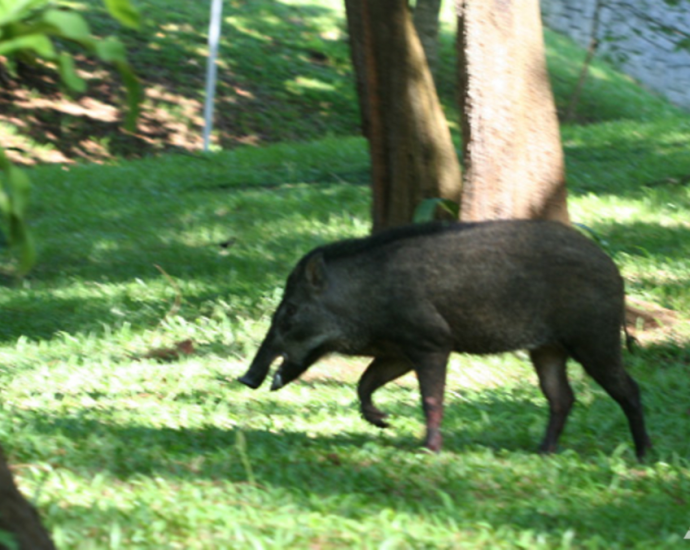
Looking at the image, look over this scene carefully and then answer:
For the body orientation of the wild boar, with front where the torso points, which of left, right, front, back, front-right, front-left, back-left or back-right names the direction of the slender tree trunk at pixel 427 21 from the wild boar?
right

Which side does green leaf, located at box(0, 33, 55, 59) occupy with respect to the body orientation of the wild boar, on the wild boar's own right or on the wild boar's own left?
on the wild boar's own left

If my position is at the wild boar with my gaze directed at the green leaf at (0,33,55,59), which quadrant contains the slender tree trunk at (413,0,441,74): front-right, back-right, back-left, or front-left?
back-right

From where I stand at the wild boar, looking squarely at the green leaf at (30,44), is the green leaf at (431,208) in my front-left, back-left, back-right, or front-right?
back-right

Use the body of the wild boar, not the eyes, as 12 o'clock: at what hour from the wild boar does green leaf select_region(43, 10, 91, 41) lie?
The green leaf is roughly at 10 o'clock from the wild boar.

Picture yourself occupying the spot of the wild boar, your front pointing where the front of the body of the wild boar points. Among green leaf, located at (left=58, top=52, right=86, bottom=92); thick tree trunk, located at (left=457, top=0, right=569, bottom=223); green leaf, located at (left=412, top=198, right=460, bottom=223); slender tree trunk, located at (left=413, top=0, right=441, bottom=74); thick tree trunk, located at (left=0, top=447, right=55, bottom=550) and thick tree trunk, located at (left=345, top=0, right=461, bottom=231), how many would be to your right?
4

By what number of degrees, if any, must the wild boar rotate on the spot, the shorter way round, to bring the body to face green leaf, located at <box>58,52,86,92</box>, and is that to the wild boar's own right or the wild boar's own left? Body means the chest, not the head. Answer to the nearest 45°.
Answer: approximately 45° to the wild boar's own left

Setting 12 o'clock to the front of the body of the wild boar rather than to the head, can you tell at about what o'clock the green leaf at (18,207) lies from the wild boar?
The green leaf is roughly at 10 o'clock from the wild boar.

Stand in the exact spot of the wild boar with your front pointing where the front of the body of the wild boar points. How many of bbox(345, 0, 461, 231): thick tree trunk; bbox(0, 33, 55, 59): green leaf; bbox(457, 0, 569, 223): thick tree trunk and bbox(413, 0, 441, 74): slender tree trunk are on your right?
3

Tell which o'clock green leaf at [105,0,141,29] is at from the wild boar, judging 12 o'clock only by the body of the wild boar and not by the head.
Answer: The green leaf is roughly at 10 o'clock from the wild boar.

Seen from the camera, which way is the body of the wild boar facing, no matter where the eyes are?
to the viewer's left

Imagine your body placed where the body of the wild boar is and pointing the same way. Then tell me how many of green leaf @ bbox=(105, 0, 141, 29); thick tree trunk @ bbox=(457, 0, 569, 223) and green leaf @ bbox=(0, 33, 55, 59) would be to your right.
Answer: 1

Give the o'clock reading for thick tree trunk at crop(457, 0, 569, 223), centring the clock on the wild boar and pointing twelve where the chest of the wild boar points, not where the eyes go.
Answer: The thick tree trunk is roughly at 3 o'clock from the wild boar.
